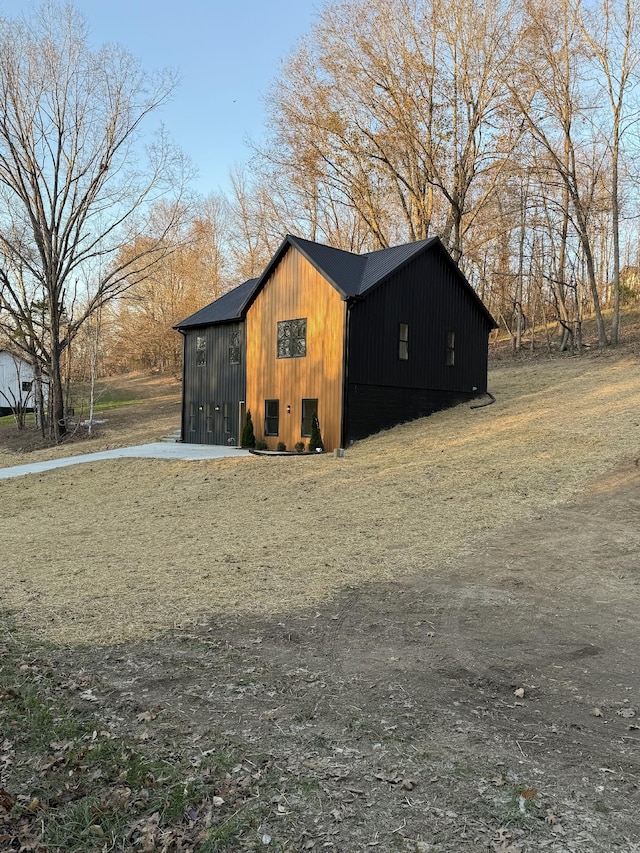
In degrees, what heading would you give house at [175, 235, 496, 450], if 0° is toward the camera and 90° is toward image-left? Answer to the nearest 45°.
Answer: approximately 45°

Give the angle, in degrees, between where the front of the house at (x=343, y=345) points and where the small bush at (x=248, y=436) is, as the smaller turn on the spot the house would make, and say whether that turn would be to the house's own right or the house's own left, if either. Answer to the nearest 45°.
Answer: approximately 45° to the house's own right

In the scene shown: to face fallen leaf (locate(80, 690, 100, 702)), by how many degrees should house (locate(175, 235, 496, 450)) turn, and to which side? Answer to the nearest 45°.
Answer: approximately 45° to its left
